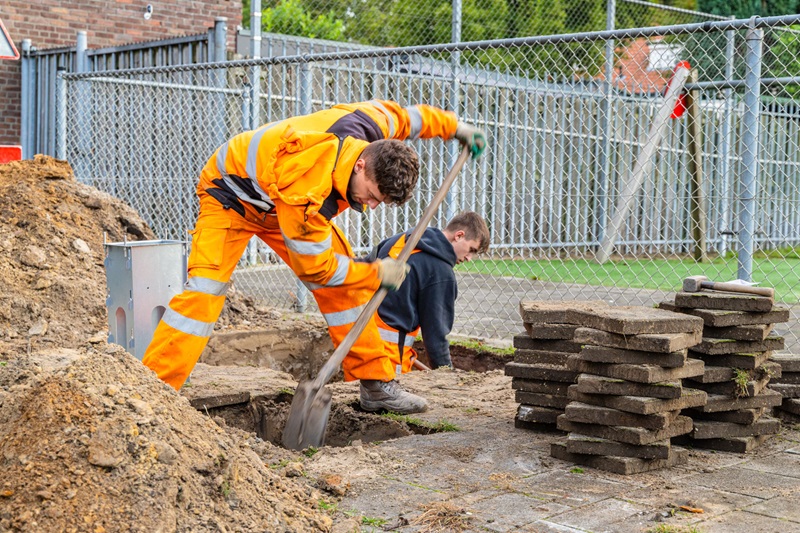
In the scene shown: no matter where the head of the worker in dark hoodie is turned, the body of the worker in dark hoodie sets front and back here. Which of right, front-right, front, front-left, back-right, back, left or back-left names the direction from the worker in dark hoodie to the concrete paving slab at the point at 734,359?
front-right

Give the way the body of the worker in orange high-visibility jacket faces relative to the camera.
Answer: to the viewer's right

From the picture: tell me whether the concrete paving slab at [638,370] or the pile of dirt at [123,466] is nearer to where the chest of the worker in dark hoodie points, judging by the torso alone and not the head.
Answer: the concrete paving slab

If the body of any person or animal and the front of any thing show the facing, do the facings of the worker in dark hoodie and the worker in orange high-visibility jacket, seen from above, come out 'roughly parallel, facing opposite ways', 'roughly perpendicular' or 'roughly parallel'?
roughly parallel

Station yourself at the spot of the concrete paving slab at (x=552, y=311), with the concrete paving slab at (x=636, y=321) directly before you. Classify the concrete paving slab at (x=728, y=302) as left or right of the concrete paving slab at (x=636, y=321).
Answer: left

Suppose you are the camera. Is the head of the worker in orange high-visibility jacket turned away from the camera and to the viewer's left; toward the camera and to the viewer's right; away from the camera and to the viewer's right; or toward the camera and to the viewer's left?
toward the camera and to the viewer's right

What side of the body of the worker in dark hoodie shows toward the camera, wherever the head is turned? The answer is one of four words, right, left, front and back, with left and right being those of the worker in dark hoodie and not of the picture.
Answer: right

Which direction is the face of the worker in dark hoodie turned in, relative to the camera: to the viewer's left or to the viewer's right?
to the viewer's right

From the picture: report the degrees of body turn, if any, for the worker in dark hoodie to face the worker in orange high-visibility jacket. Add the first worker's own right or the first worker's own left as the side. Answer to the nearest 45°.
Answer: approximately 135° to the first worker's own right

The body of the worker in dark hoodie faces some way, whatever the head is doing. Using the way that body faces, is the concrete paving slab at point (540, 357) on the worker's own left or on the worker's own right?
on the worker's own right

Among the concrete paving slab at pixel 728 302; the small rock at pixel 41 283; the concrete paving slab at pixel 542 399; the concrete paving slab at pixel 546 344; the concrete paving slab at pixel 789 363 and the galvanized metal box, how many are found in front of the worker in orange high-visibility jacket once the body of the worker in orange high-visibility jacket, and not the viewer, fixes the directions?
4

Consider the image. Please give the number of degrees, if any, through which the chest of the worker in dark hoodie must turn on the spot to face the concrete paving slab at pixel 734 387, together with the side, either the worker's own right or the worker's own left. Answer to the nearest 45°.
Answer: approximately 45° to the worker's own right

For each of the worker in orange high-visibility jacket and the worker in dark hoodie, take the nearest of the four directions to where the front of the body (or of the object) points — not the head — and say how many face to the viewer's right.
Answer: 2
